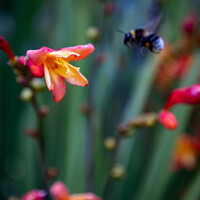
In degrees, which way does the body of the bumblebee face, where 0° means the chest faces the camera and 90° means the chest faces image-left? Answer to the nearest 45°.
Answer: approximately 90°
